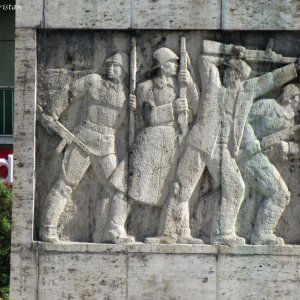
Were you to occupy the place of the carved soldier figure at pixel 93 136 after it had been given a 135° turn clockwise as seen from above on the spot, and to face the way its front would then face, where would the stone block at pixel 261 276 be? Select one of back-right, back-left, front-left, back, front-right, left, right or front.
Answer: back-right

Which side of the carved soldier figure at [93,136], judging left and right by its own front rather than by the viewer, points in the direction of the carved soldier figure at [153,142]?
left

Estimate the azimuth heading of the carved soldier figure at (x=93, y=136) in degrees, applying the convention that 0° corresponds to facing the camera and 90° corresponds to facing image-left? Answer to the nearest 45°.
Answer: approximately 0°

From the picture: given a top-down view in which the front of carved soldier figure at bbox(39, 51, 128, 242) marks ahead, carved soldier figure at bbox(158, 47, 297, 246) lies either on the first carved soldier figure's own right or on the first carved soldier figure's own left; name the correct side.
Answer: on the first carved soldier figure's own left

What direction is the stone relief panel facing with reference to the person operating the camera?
facing the viewer
